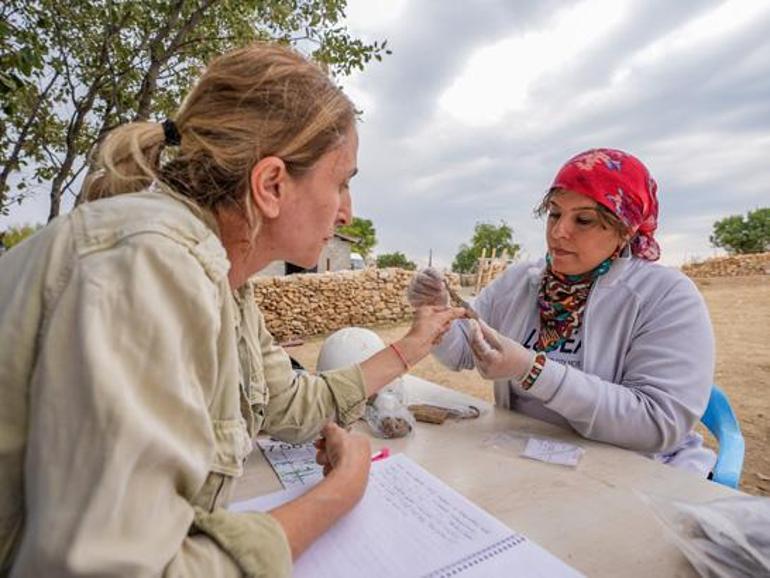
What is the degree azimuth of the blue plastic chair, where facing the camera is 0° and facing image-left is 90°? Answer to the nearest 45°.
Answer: approximately 45°

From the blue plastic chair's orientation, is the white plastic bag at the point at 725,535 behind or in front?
in front

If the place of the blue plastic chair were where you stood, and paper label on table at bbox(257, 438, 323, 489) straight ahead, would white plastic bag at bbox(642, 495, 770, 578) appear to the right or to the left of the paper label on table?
left

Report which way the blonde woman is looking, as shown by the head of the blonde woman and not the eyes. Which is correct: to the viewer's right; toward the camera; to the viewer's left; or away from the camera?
to the viewer's right

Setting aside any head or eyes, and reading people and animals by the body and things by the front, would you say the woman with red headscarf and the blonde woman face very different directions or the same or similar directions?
very different directions

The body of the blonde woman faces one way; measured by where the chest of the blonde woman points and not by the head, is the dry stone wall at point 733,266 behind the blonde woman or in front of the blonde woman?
in front

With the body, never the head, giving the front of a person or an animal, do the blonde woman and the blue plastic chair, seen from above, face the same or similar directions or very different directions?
very different directions

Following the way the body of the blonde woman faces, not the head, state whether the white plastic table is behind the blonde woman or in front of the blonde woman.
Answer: in front

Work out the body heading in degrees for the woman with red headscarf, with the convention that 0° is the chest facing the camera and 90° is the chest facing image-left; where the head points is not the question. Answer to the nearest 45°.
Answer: approximately 45°

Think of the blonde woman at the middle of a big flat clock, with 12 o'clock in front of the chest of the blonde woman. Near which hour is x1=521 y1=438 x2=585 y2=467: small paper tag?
The small paper tag is roughly at 11 o'clock from the blonde woman.

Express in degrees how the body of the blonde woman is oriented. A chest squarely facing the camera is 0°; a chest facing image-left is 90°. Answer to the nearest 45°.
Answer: approximately 270°

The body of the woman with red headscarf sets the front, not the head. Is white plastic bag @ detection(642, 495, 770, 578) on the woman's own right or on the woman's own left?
on the woman's own left

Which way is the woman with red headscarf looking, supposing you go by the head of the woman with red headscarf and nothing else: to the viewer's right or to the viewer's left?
to the viewer's left
